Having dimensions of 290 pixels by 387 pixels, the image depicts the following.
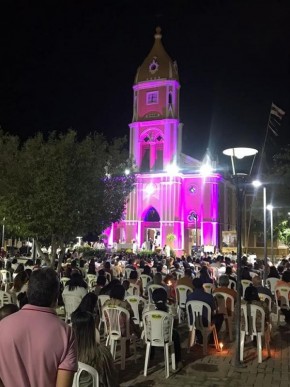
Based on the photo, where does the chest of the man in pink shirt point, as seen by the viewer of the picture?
away from the camera

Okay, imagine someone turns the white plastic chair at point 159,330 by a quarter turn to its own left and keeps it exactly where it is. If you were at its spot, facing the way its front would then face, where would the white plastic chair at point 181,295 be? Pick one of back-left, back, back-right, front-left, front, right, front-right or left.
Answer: right

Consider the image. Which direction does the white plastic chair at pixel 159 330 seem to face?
away from the camera

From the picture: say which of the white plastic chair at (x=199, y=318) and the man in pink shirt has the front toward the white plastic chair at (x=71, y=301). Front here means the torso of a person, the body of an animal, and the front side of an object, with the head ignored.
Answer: the man in pink shirt

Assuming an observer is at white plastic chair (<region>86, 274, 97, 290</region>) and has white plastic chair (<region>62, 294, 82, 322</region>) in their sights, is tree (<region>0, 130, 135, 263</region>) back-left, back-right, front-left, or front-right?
back-right

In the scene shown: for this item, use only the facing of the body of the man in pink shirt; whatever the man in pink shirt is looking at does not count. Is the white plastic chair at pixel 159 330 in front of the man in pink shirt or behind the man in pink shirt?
in front

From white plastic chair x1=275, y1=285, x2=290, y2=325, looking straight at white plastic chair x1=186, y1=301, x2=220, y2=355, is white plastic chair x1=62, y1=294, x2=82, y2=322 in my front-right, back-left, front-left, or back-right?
front-right

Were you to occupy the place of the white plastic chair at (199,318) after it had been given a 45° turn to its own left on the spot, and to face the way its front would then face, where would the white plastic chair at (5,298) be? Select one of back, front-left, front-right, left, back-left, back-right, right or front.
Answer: left

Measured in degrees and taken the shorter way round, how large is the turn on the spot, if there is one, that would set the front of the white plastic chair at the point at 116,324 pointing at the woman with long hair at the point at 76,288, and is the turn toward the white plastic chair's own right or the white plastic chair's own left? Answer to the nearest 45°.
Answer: approximately 90° to the white plastic chair's own left

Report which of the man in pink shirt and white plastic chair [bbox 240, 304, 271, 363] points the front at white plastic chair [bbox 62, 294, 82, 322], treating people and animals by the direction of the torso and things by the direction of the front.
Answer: the man in pink shirt

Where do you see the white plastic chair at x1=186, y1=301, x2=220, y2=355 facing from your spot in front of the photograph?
facing away from the viewer and to the right of the viewer

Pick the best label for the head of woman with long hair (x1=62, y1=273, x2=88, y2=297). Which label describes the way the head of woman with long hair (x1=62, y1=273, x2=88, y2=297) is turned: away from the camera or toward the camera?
away from the camera

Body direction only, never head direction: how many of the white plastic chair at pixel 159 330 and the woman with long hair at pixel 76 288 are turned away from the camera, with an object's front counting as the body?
2

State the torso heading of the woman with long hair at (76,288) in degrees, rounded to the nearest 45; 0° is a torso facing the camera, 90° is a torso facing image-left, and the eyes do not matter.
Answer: approximately 180°

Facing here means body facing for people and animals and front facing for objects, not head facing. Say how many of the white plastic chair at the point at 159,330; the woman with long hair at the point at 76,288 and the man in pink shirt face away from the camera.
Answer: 3

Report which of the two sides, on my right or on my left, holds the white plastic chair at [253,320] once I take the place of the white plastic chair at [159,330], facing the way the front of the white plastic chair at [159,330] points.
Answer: on my right
